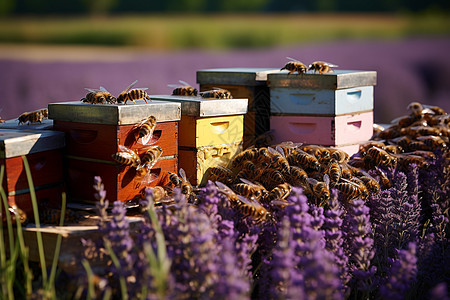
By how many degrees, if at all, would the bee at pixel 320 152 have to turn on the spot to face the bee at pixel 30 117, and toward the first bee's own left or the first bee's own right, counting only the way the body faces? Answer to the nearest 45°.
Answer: approximately 135° to the first bee's own right

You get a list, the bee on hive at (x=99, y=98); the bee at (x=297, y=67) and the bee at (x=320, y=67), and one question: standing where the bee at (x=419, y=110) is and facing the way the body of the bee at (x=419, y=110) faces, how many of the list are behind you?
0

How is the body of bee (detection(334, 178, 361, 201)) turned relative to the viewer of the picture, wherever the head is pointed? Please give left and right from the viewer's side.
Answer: facing to the right of the viewer

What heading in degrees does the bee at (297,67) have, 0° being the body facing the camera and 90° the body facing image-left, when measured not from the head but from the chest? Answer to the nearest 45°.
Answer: approximately 270°

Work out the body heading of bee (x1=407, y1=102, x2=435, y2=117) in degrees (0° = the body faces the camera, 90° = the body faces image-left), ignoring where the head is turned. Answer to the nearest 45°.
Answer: approximately 90°
